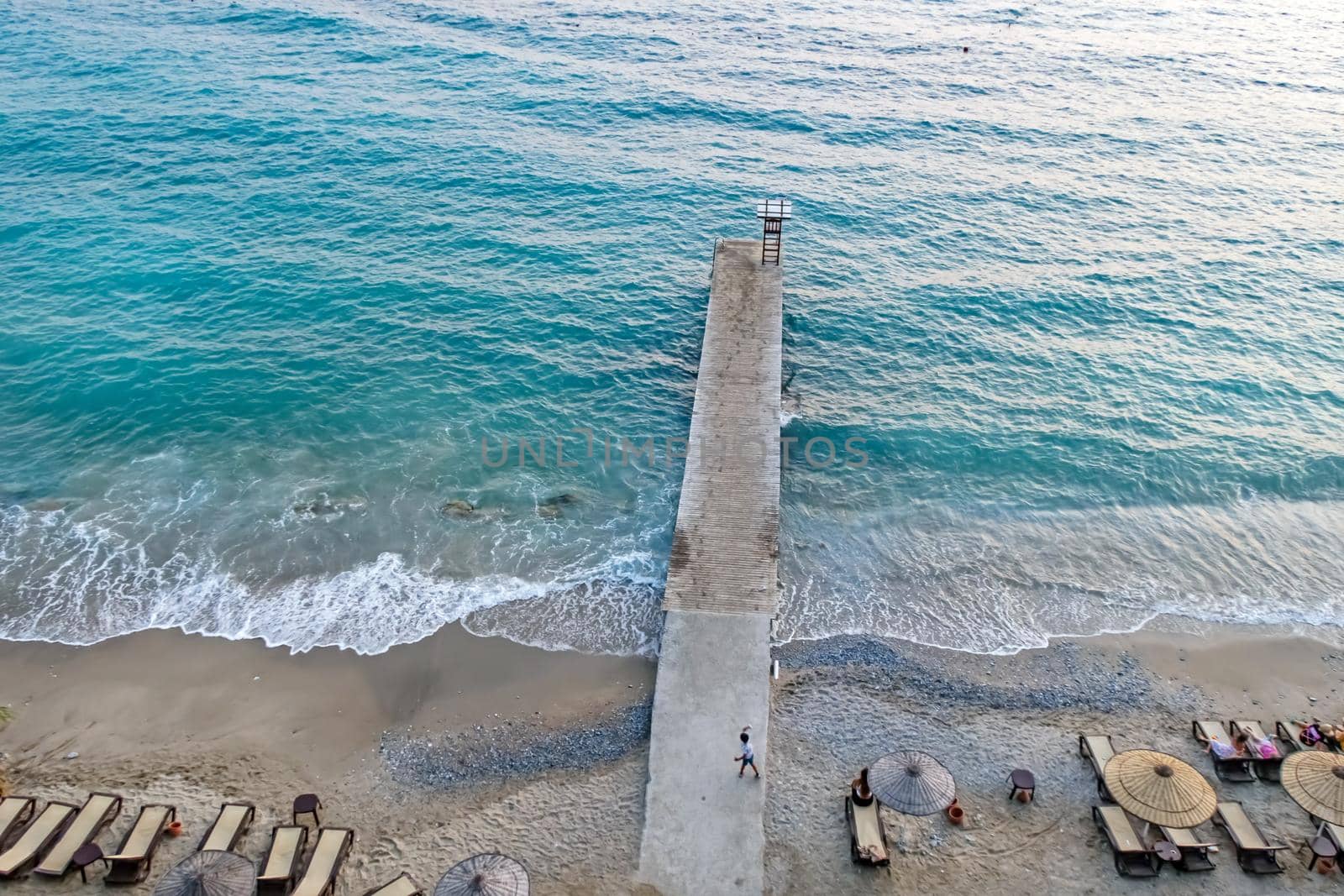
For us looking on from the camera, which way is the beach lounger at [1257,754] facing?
facing away from the viewer and to the left of the viewer

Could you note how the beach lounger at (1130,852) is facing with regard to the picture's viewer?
facing away from the viewer and to the left of the viewer

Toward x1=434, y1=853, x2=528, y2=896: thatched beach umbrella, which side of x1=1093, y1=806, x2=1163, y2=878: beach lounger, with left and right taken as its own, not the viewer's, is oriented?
left

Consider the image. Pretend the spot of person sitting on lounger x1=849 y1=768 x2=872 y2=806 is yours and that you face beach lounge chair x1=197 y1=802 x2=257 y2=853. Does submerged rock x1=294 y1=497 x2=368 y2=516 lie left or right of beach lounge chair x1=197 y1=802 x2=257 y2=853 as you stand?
right

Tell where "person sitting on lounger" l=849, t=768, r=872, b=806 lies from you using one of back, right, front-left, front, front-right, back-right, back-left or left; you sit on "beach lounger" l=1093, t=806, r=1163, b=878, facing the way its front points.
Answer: left

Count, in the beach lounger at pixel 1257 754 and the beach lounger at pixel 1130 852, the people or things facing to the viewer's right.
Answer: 0

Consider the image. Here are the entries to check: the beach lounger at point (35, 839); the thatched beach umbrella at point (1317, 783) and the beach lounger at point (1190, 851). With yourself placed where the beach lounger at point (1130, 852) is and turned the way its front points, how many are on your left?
1

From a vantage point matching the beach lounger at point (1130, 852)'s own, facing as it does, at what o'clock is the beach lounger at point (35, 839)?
the beach lounger at point (35, 839) is roughly at 9 o'clock from the beach lounger at point (1130, 852).
